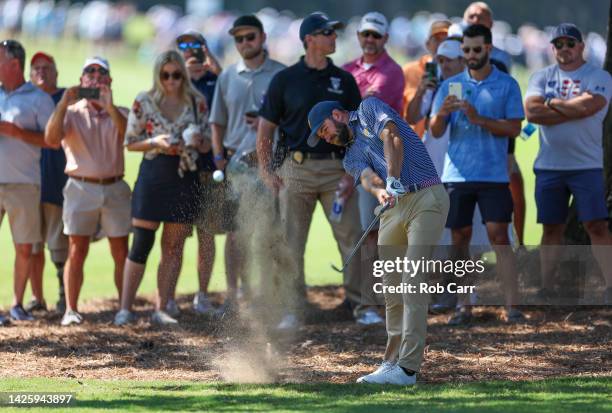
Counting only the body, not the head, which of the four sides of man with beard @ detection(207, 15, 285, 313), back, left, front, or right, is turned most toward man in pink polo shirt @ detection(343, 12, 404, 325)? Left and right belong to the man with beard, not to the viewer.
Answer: left

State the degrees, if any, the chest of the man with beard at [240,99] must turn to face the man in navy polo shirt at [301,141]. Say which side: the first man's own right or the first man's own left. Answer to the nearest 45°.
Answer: approximately 45° to the first man's own left

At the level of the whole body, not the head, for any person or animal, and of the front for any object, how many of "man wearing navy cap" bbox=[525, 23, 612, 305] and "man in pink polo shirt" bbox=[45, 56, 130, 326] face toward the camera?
2

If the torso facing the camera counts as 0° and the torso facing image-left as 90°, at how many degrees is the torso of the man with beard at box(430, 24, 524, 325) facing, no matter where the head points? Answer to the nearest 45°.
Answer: approximately 0°

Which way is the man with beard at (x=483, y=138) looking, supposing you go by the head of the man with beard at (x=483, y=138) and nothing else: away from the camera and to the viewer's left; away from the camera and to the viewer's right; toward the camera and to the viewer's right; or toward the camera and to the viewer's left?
toward the camera and to the viewer's left

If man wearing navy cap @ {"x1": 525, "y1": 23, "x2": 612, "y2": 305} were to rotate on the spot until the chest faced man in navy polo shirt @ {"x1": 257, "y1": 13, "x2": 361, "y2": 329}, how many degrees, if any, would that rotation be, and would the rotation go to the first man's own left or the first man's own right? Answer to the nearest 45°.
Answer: approximately 90° to the first man's own right

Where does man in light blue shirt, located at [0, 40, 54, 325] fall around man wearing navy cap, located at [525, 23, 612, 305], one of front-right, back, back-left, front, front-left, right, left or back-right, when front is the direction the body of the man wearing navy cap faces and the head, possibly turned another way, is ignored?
right

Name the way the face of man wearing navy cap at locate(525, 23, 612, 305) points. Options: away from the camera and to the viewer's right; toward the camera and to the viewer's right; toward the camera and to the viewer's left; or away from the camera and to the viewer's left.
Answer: toward the camera and to the viewer's left

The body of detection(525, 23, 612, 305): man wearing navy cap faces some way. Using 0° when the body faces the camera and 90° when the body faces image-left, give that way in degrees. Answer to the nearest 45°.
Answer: approximately 0°

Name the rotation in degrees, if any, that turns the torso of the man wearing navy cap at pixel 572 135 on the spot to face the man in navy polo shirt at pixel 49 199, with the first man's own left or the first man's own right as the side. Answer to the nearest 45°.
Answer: approximately 90° to the first man's own right
